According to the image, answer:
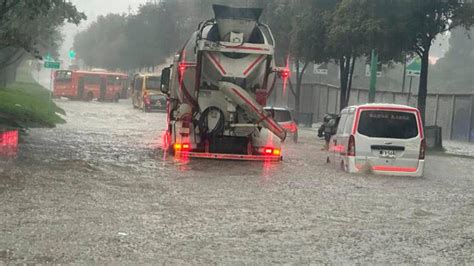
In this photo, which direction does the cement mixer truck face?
away from the camera

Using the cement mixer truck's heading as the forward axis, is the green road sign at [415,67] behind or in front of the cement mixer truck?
in front

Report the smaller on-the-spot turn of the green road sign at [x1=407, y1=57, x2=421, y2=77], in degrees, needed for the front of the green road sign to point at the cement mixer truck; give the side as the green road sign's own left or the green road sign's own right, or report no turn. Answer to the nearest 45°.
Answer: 0° — it already faces it

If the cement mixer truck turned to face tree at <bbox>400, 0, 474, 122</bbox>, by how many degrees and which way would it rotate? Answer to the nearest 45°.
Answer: approximately 45° to its right

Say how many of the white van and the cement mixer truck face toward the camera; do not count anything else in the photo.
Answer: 0

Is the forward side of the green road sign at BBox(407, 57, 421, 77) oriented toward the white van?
yes

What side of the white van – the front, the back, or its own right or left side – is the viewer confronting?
back

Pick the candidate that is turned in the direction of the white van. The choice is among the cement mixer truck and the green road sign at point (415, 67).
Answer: the green road sign

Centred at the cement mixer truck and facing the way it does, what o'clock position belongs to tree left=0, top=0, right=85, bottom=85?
The tree is roughly at 11 o'clock from the cement mixer truck.

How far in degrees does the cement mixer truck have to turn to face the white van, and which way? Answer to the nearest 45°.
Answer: approximately 135° to its right
